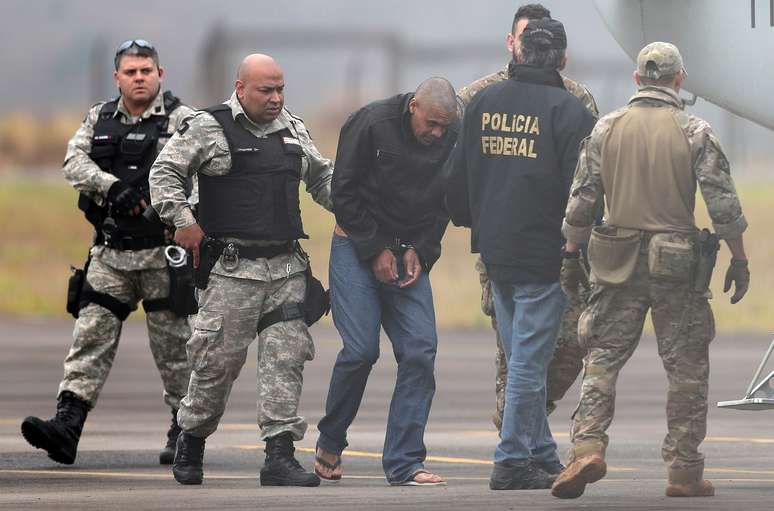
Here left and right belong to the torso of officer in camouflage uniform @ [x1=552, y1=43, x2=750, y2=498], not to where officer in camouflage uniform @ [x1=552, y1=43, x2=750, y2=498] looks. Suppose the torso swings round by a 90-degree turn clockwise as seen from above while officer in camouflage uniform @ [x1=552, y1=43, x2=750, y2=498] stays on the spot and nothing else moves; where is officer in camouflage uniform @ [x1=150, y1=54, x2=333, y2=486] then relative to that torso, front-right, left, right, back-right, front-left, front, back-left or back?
back

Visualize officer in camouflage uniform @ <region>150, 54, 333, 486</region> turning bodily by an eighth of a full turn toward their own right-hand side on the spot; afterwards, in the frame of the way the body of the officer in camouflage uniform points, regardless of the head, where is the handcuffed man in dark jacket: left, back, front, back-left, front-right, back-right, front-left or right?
left

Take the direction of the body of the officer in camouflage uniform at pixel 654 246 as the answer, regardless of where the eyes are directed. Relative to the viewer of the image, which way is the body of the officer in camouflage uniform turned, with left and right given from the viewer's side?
facing away from the viewer

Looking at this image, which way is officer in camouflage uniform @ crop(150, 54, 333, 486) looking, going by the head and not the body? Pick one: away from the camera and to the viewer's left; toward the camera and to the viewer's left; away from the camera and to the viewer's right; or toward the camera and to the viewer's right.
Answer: toward the camera and to the viewer's right

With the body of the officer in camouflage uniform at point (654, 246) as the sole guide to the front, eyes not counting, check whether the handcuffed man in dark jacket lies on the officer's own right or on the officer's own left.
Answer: on the officer's own left

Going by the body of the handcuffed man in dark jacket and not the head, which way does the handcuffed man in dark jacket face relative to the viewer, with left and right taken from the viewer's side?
facing the viewer and to the right of the viewer
